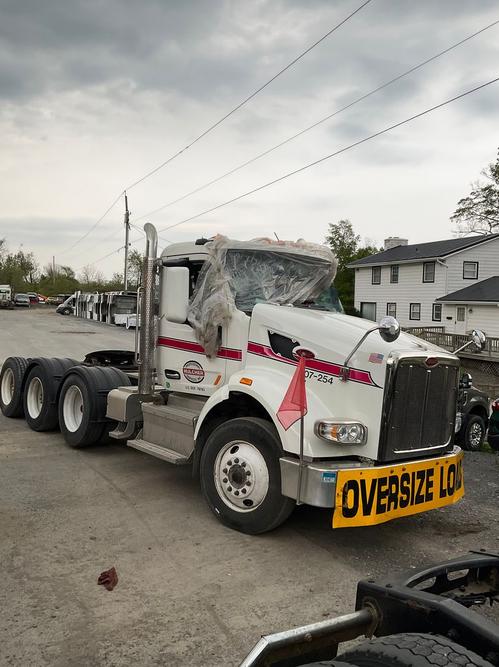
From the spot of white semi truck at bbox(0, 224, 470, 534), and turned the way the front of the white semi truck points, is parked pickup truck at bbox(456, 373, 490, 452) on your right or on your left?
on your left

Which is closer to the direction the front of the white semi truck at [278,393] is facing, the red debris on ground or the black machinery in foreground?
the black machinery in foreground

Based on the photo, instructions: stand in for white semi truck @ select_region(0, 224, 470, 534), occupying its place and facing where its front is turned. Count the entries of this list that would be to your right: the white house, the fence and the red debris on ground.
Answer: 1

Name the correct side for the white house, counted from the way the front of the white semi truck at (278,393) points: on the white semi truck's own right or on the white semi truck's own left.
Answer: on the white semi truck's own left

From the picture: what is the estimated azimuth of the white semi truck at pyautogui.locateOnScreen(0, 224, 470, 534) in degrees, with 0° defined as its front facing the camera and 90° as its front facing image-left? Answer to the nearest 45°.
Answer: approximately 315°

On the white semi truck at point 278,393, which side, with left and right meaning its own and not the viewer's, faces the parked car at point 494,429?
left

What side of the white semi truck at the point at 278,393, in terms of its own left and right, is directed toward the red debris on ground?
right

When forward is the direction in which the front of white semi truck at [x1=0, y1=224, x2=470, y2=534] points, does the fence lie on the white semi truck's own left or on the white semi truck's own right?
on the white semi truck's own left

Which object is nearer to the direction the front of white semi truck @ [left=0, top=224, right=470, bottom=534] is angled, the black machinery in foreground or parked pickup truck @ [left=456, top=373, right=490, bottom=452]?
the black machinery in foreground
